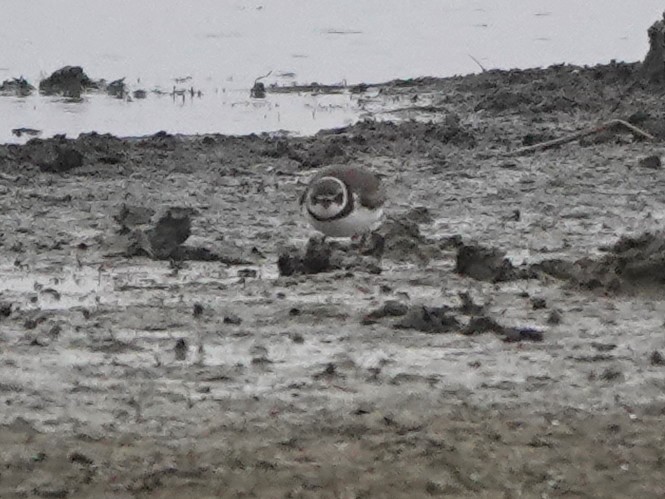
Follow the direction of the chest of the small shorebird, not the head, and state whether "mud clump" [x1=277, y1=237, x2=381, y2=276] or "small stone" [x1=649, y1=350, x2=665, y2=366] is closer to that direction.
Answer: the mud clump

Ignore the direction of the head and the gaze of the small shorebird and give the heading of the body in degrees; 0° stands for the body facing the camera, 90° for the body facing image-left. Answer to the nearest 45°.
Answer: approximately 45°

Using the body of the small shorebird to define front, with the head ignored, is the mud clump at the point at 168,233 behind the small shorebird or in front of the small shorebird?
in front

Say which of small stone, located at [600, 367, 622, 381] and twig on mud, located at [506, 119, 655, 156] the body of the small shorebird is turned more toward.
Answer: the small stone

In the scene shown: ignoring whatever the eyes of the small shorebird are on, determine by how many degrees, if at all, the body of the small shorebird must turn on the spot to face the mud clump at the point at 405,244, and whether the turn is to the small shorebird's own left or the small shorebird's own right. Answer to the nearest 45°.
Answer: approximately 90° to the small shorebird's own left

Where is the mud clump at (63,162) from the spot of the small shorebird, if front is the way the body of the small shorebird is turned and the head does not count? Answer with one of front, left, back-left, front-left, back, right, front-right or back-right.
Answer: right

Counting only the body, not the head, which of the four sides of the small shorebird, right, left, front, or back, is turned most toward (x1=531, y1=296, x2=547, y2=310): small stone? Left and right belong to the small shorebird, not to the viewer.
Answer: left

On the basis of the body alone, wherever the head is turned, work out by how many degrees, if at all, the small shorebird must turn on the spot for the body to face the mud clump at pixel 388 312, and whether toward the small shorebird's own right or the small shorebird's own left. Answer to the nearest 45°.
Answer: approximately 45° to the small shorebird's own left

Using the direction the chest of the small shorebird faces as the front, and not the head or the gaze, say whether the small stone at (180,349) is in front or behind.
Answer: in front

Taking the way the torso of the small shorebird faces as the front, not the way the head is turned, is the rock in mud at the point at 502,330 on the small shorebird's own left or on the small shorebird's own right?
on the small shorebird's own left

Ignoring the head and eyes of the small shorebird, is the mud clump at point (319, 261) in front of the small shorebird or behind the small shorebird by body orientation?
in front
